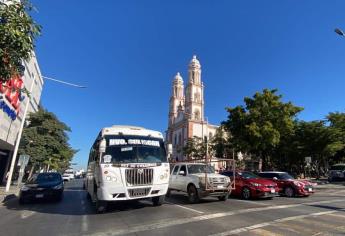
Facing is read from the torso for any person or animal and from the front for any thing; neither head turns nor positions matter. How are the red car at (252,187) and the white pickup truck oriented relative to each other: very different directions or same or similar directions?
same or similar directions

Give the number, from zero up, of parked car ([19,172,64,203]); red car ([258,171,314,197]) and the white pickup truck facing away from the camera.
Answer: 0

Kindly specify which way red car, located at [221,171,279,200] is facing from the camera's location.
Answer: facing the viewer and to the right of the viewer

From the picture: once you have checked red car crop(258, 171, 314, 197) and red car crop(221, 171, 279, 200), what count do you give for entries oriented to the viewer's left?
0

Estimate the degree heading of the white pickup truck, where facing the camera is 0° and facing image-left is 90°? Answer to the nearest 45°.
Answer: approximately 315°

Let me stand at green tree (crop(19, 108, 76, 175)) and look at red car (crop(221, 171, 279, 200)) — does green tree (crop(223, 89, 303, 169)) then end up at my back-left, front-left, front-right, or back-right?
front-left

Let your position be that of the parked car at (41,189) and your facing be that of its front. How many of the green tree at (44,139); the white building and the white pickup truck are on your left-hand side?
1

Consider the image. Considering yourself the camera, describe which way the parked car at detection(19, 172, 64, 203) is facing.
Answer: facing the viewer and to the left of the viewer

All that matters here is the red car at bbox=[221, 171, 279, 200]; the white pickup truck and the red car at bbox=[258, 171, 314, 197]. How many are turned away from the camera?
0
